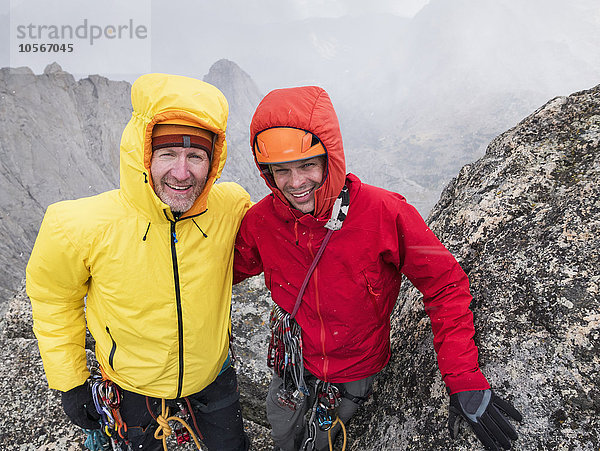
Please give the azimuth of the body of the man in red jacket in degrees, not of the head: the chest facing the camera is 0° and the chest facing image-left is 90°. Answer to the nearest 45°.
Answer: approximately 0°

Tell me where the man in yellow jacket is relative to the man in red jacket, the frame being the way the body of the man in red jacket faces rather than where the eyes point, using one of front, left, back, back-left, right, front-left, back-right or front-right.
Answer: right
